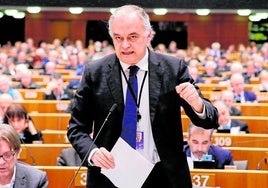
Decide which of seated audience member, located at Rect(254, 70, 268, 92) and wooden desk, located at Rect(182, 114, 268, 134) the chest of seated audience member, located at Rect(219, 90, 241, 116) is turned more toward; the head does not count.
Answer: the wooden desk

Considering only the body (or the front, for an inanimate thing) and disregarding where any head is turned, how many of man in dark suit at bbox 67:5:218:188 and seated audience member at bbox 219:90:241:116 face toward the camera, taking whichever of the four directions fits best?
2

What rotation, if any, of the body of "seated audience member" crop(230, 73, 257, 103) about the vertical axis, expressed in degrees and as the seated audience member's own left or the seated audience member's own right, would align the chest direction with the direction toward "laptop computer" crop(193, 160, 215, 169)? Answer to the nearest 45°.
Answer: approximately 45° to the seated audience member's own left

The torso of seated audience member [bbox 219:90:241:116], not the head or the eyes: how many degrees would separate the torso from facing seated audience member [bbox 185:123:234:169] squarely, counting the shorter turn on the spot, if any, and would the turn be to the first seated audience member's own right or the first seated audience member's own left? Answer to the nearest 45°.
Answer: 0° — they already face them

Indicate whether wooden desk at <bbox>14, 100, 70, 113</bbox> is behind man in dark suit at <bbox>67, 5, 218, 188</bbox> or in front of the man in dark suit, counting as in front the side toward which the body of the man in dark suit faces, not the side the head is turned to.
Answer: behind

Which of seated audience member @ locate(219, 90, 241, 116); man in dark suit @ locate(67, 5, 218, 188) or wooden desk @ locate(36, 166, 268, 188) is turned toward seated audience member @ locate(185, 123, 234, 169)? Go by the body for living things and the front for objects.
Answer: seated audience member @ locate(219, 90, 241, 116)
